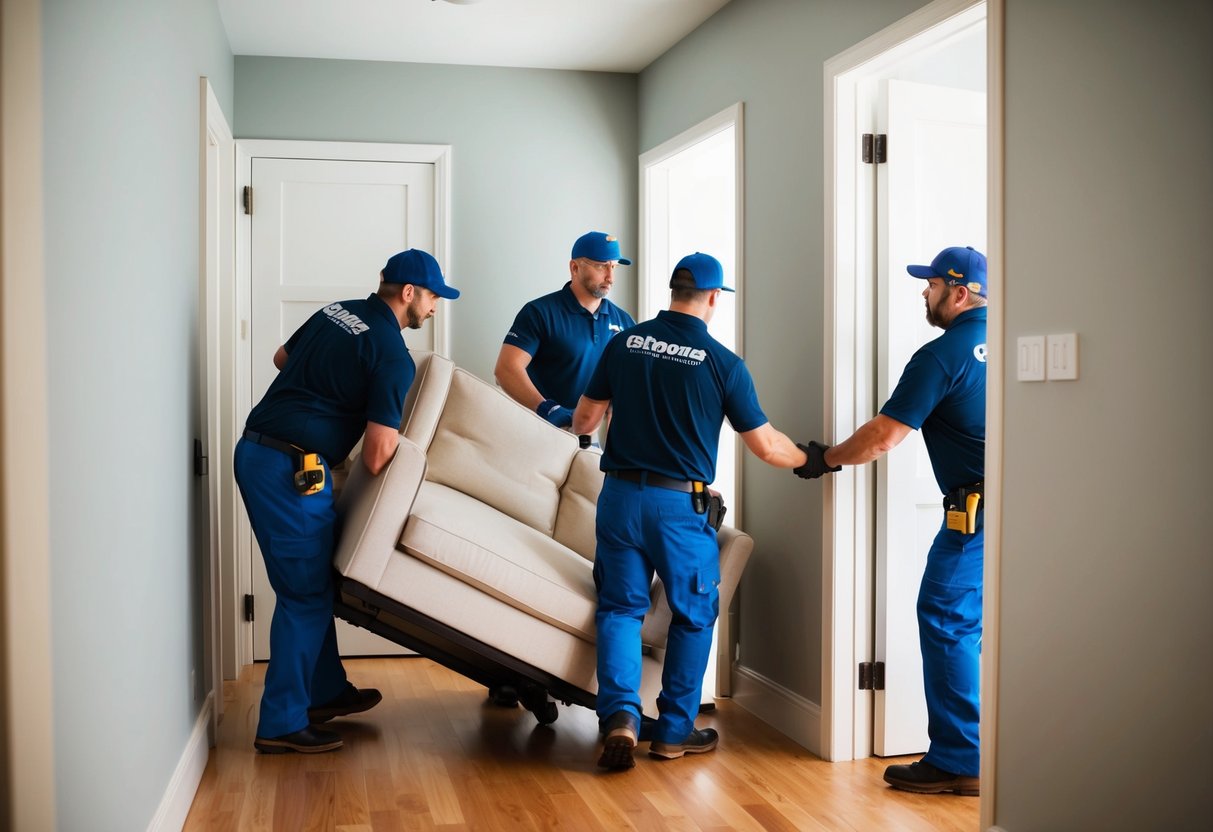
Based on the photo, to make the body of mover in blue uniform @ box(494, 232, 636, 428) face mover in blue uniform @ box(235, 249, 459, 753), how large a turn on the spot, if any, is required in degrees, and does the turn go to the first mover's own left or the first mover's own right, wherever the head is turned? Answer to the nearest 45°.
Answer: approximately 90° to the first mover's own right

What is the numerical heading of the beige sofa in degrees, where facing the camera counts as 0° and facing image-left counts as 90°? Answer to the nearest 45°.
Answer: approximately 0°

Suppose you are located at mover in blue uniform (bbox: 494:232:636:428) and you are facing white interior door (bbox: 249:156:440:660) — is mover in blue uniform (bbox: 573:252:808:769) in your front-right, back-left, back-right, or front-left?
back-left

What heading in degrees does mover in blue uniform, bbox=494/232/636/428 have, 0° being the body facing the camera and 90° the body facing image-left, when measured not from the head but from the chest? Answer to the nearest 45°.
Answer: approximately 315°

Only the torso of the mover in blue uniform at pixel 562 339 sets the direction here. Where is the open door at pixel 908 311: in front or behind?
in front

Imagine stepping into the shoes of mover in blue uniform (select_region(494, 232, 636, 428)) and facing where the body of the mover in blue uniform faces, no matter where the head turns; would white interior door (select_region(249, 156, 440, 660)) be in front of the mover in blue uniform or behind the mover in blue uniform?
behind

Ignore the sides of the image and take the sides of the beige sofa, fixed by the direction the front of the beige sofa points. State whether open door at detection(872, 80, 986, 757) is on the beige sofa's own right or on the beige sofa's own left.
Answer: on the beige sofa's own left

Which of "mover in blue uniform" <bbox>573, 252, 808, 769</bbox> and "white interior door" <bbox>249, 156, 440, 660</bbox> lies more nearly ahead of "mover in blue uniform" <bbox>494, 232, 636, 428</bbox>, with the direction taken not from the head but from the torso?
the mover in blue uniform
